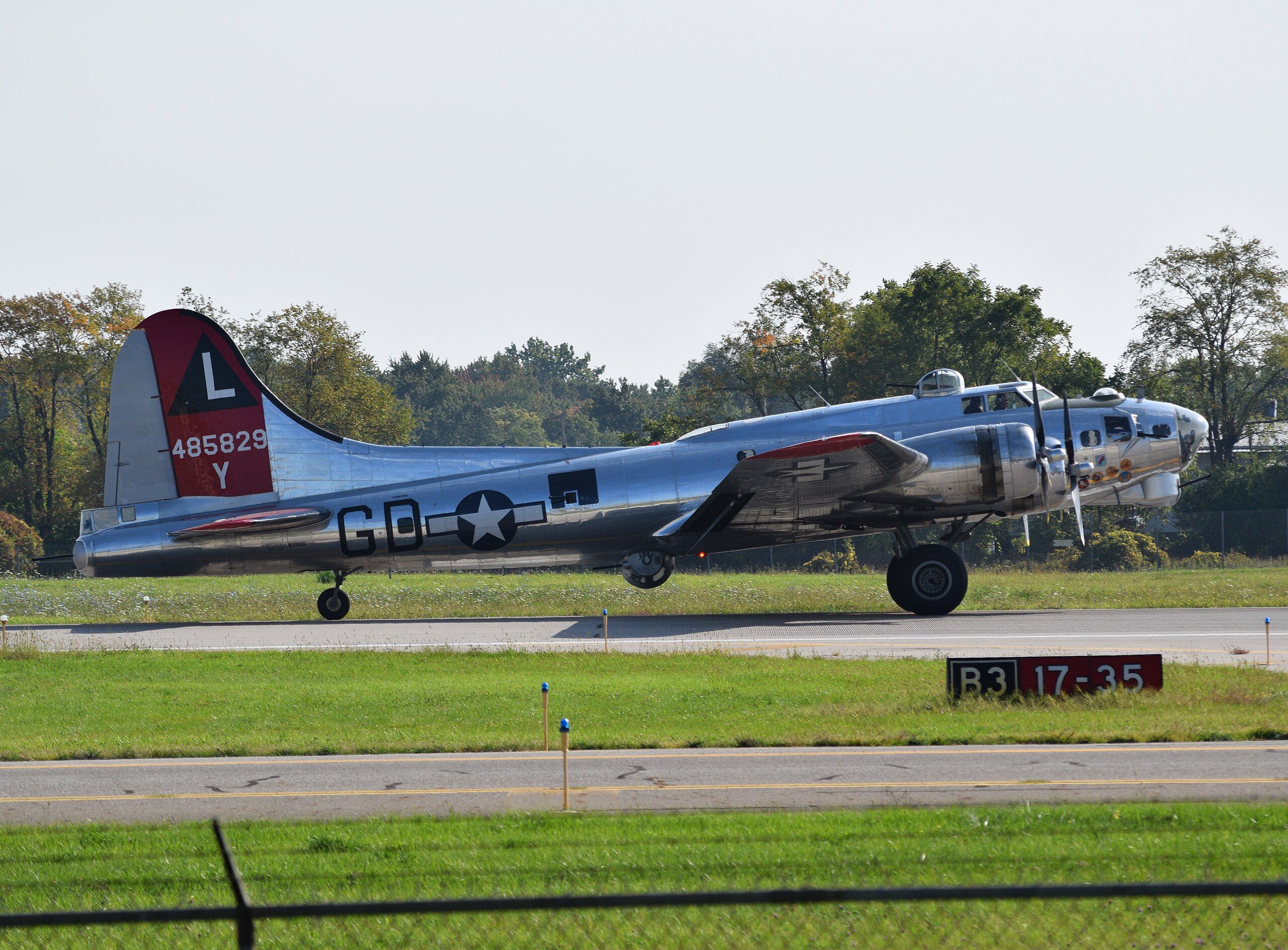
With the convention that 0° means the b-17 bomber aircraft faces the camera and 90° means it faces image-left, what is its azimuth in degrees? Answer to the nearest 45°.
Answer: approximately 270°

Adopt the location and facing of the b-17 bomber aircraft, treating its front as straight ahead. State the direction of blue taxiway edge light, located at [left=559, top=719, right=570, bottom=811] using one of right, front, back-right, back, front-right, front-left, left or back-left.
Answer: right

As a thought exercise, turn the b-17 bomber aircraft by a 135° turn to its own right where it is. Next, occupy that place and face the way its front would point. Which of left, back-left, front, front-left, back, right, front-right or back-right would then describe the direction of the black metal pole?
front-left
